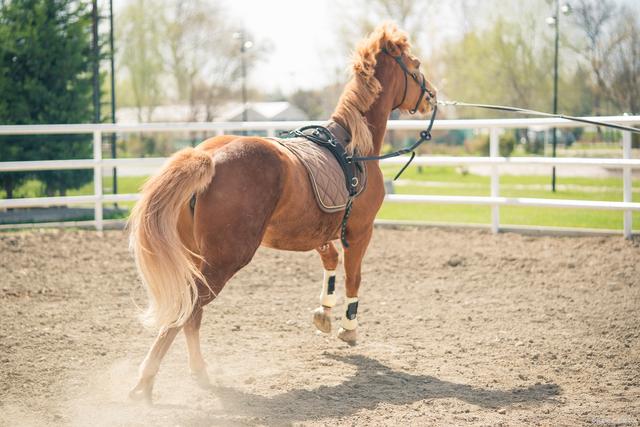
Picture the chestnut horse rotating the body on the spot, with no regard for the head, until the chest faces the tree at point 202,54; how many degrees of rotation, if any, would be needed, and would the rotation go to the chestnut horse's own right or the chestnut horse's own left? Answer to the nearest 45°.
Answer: approximately 45° to the chestnut horse's own left

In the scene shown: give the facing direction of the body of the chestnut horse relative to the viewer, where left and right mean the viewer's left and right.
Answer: facing away from the viewer and to the right of the viewer

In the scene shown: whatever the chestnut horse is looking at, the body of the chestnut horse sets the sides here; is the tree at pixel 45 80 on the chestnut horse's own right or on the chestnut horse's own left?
on the chestnut horse's own left
